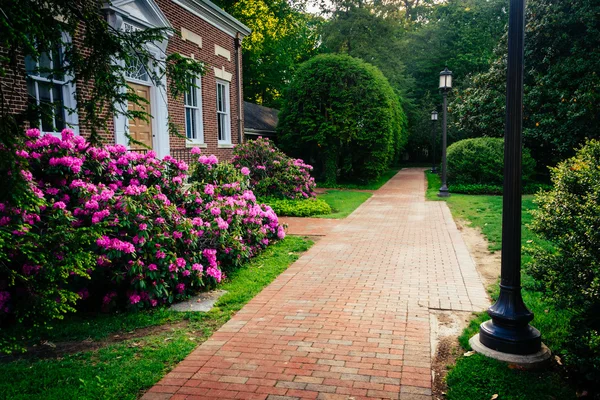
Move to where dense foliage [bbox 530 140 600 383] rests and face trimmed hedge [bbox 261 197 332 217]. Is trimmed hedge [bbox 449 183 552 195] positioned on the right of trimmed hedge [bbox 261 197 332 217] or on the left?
right

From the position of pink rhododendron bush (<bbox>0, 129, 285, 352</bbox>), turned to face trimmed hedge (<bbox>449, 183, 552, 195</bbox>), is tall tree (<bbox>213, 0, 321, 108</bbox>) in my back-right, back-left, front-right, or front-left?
front-left

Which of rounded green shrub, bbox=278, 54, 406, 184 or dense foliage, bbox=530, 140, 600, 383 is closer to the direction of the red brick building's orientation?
the dense foliage

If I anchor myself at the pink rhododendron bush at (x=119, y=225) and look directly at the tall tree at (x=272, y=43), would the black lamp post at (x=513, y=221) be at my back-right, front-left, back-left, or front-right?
back-right

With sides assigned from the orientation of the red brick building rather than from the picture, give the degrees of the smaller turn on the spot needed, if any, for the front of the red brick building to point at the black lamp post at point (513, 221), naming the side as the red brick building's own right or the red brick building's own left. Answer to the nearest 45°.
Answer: approximately 45° to the red brick building's own right

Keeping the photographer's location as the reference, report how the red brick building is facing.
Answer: facing the viewer and to the right of the viewer

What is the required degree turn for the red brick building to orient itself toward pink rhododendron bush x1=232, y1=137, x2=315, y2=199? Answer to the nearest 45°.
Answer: approximately 45° to its left

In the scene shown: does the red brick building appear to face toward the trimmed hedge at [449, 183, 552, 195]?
no

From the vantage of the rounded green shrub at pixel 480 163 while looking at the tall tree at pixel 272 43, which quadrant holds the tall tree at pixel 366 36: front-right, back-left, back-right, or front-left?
front-right
